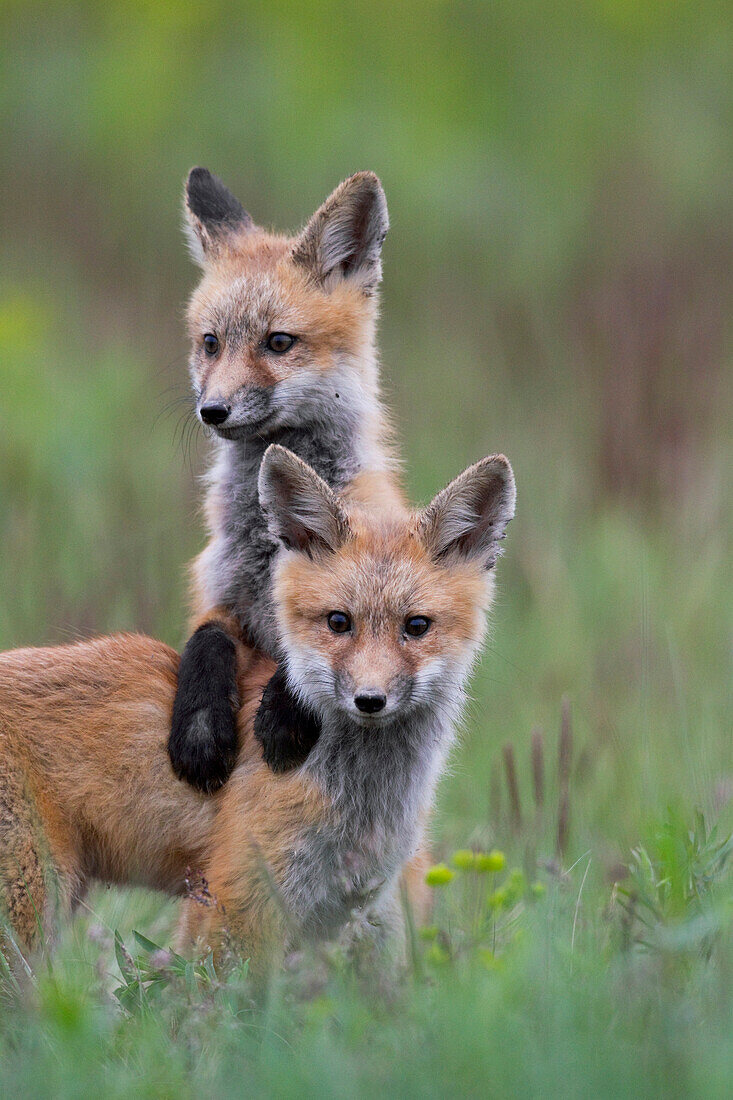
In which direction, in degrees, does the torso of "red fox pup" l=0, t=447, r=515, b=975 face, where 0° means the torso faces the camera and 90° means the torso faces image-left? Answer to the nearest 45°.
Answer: approximately 315°
